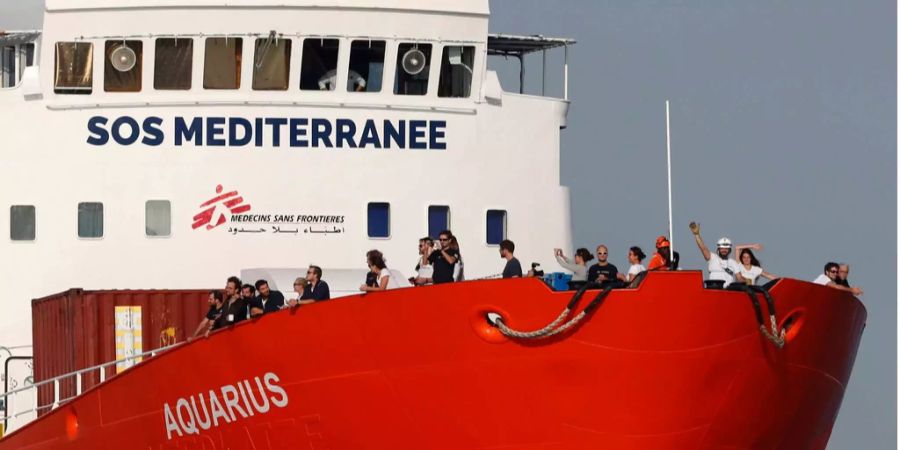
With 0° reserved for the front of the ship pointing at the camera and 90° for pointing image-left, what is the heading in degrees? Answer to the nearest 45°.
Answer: approximately 315°

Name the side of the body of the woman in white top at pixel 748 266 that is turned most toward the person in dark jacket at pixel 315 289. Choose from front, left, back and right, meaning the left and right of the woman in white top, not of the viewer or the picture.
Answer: right

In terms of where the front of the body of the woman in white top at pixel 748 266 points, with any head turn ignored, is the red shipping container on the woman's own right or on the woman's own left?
on the woman's own right
